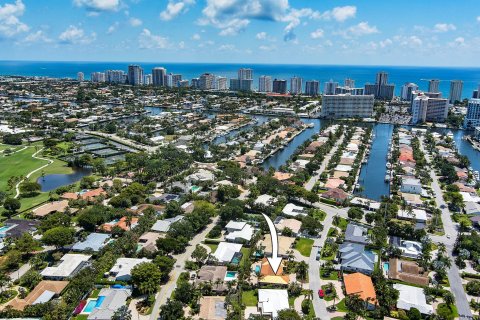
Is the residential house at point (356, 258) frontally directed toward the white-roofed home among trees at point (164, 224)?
yes

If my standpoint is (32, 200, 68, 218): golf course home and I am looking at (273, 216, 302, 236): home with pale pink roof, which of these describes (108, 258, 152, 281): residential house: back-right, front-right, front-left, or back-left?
front-right

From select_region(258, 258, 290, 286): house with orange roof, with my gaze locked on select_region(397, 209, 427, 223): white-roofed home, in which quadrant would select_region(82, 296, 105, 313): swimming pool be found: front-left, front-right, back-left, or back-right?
back-left

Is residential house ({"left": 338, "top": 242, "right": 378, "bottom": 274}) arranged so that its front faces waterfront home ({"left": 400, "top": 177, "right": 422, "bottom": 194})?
no

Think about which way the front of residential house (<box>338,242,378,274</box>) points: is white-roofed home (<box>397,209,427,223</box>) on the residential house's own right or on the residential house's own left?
on the residential house's own right

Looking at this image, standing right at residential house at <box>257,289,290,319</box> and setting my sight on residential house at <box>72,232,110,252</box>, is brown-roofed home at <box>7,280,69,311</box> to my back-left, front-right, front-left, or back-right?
front-left

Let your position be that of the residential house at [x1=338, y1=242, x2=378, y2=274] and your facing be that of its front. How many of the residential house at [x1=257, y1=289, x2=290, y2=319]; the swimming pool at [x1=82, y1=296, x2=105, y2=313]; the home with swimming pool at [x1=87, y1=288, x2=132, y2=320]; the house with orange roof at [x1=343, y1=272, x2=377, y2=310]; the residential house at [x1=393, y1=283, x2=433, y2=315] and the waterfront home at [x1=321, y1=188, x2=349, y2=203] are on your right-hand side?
1

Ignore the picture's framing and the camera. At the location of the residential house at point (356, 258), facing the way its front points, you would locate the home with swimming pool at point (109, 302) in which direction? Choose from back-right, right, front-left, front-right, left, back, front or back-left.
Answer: front-left

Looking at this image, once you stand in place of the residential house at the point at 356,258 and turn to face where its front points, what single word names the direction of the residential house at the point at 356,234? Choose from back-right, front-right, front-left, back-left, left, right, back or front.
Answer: right

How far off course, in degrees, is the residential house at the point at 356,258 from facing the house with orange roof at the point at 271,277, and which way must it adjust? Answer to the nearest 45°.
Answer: approximately 45° to its left

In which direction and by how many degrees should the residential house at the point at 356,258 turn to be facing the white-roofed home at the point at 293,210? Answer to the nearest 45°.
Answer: approximately 45° to its right

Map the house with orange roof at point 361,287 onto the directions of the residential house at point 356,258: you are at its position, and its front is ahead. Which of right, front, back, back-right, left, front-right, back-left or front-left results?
left

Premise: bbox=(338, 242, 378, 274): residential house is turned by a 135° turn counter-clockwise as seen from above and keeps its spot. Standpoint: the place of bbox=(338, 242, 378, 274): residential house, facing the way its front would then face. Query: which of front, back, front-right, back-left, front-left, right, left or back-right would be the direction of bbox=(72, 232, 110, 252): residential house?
back-right

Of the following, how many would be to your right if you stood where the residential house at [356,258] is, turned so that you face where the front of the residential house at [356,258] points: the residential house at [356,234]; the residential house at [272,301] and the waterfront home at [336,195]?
2

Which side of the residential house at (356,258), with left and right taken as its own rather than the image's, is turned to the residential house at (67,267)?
front

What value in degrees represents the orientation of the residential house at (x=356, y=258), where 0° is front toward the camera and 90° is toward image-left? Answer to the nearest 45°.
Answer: approximately 90°

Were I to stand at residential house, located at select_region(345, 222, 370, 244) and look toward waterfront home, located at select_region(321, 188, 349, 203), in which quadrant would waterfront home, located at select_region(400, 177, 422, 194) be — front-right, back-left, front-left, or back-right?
front-right

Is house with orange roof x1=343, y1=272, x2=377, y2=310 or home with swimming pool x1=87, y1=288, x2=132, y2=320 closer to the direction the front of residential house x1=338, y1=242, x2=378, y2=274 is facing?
the home with swimming pool

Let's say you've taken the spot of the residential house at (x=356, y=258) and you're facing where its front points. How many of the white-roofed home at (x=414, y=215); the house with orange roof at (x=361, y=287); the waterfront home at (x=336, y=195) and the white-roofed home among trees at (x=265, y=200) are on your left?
1

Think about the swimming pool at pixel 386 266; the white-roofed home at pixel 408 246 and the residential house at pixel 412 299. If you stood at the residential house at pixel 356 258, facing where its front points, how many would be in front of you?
0

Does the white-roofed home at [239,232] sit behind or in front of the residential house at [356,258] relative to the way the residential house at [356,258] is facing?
in front
